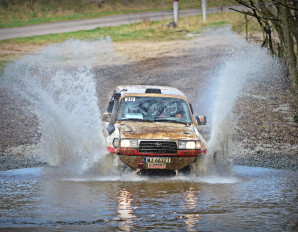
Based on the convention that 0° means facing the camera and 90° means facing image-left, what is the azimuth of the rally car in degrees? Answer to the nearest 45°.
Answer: approximately 0°

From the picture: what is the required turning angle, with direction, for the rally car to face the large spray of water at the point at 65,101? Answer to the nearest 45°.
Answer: approximately 135° to its right
